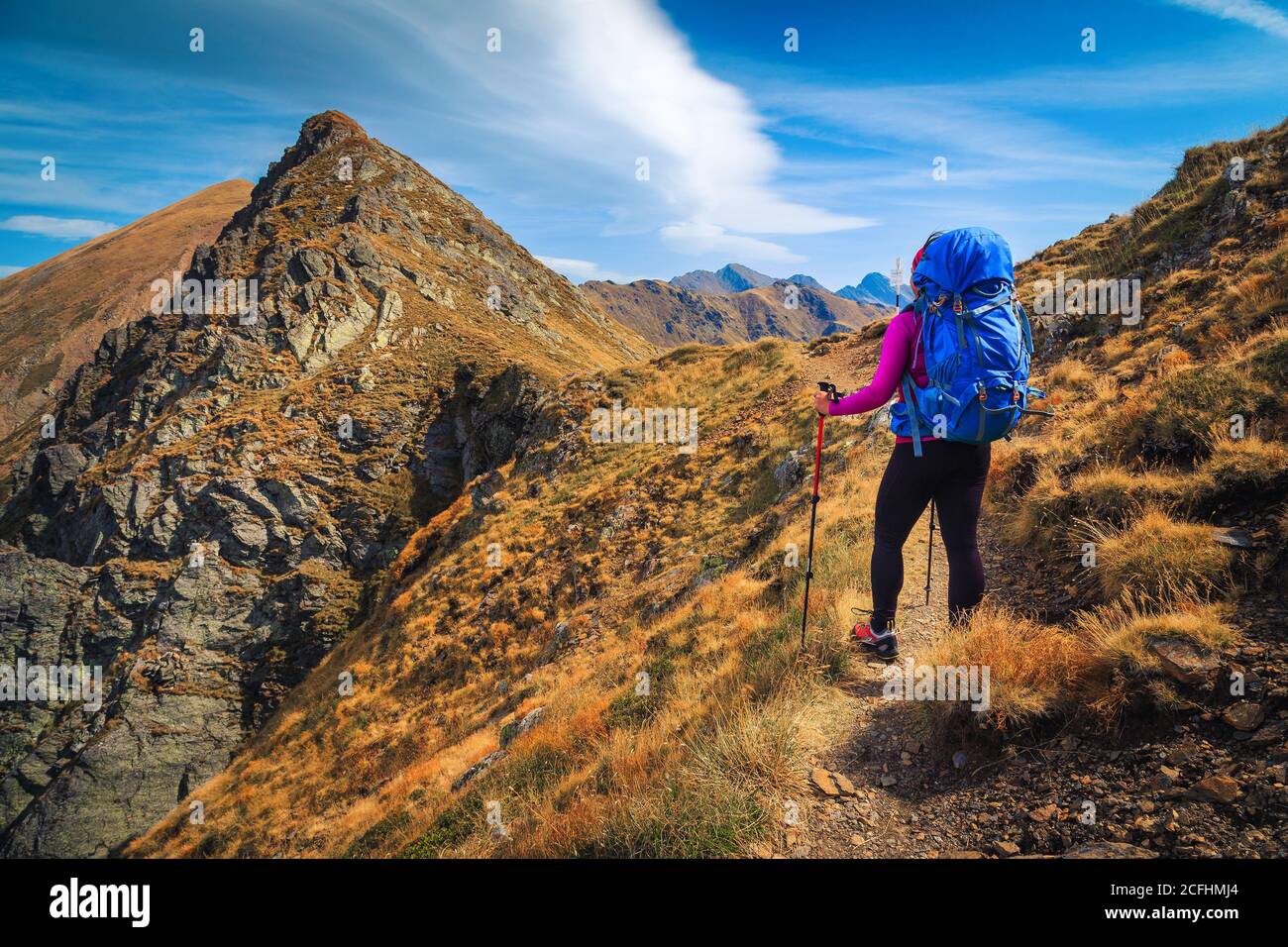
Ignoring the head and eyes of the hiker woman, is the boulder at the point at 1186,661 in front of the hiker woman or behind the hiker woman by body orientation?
behind

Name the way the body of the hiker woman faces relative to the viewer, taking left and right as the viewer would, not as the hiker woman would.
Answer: facing away from the viewer and to the left of the viewer

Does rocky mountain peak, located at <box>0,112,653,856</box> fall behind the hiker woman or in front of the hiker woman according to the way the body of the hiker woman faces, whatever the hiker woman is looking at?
in front

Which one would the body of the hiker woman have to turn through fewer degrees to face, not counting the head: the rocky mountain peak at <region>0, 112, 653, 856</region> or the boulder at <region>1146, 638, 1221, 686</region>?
the rocky mountain peak
